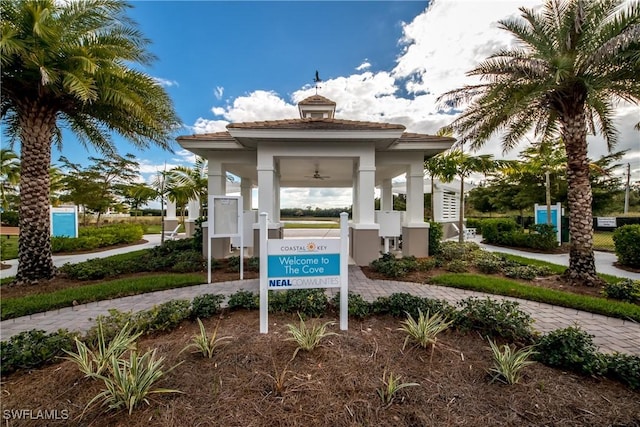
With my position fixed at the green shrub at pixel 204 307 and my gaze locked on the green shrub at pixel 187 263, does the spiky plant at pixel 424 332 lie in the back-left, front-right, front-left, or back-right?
back-right

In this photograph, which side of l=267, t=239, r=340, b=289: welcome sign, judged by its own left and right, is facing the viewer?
front

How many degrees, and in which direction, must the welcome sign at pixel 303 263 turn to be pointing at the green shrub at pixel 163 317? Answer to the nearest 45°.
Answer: approximately 90° to its right

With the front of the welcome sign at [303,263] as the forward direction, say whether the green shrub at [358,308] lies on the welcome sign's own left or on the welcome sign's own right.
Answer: on the welcome sign's own left

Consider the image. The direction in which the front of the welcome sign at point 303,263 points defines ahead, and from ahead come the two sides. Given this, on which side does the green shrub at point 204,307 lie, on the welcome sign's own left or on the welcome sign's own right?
on the welcome sign's own right

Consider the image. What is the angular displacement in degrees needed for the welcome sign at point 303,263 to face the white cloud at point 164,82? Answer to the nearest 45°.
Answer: approximately 135° to its right

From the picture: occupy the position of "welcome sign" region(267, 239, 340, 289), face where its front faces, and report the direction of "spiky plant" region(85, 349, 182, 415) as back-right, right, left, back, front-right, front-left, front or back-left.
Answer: front-right

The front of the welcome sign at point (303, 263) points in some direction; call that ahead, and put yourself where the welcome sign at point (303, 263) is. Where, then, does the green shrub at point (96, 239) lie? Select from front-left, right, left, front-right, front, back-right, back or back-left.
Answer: back-right

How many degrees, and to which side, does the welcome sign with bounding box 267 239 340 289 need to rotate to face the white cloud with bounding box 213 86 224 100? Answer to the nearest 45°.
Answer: approximately 135° to its right

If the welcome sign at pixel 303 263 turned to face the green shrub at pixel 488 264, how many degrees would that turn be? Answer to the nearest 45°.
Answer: approximately 135° to its left

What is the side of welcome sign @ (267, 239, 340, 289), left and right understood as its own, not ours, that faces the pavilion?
back

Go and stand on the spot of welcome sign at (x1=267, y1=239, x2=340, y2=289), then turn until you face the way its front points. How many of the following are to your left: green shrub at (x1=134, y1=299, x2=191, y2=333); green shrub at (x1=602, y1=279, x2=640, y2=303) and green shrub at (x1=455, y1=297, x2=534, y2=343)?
2

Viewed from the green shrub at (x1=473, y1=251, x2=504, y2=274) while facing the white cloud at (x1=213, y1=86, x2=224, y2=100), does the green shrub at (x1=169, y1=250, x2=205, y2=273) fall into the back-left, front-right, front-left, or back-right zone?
front-left

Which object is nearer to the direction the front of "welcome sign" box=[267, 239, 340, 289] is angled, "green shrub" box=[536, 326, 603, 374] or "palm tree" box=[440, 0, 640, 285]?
the green shrub

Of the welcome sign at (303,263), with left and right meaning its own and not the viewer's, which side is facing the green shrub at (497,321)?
left

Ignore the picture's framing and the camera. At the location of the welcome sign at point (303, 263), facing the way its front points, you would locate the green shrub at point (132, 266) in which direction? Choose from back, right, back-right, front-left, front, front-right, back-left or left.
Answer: back-right

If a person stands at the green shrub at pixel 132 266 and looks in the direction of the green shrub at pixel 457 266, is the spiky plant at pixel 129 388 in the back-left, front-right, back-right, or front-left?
front-right

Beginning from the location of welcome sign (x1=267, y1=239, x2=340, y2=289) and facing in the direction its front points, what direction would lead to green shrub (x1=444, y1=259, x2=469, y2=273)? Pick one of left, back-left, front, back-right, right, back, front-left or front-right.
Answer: back-left
